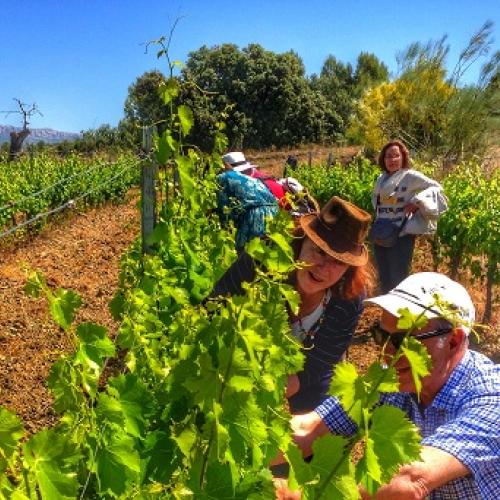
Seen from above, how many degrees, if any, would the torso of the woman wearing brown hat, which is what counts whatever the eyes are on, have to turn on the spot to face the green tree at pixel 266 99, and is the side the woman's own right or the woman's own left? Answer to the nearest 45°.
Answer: approximately 135° to the woman's own right

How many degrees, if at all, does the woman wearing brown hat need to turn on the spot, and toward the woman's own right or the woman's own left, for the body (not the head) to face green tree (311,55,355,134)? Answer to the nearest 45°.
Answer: approximately 135° to the woman's own right

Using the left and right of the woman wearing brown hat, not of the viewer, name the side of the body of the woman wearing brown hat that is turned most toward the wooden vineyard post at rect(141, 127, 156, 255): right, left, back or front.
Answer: right

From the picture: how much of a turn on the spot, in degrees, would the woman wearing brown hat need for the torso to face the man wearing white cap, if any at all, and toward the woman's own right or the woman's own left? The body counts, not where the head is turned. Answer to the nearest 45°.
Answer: approximately 45° to the woman's own left

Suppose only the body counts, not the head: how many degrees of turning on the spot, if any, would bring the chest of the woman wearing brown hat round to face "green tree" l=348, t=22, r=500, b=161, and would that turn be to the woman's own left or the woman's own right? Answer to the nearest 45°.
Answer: approximately 135° to the woman's own right

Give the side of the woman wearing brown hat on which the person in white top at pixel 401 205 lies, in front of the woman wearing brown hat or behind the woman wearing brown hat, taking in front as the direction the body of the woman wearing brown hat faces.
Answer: behind

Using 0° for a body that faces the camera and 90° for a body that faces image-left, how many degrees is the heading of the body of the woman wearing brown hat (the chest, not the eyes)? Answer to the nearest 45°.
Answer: approximately 45°
